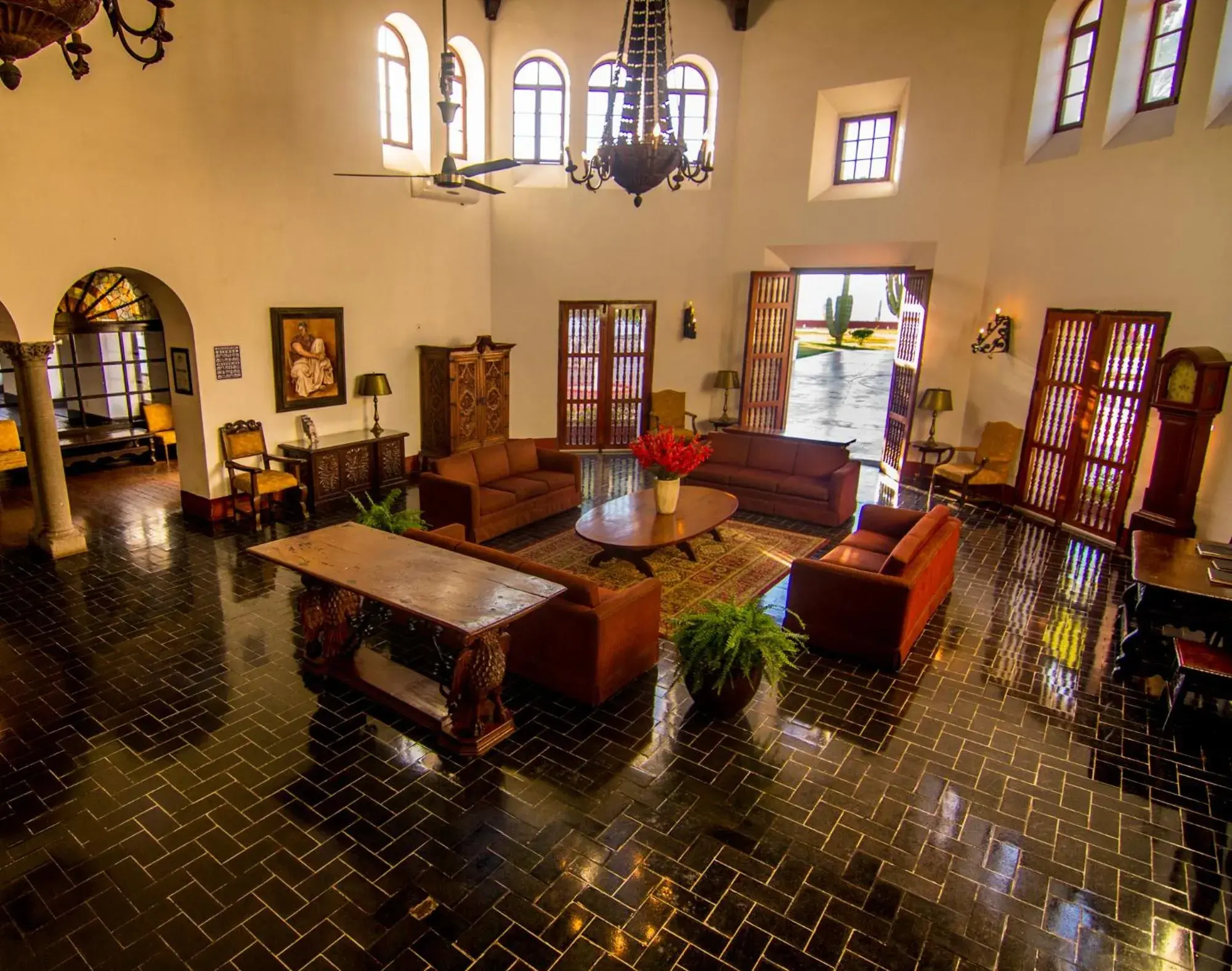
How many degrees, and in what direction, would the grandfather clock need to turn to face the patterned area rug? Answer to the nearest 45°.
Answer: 0° — it already faces it

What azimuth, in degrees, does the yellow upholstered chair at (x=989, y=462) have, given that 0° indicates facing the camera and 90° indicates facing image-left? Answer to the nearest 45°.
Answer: approximately 45°

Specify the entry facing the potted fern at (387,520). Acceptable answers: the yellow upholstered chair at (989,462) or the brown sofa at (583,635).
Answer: the yellow upholstered chair

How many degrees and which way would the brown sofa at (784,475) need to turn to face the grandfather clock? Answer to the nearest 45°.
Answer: approximately 135° to its left

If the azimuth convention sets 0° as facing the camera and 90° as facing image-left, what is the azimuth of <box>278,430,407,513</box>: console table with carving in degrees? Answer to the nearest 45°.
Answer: approximately 315°

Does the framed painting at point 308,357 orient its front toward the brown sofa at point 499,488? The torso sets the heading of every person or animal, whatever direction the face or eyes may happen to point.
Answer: yes

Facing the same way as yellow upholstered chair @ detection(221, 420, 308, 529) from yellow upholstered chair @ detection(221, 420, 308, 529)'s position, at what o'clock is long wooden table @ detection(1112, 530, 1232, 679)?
The long wooden table is roughly at 12 o'clock from the yellow upholstered chair.

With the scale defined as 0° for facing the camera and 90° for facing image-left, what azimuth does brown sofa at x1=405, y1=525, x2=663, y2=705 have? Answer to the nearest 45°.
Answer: approximately 225°

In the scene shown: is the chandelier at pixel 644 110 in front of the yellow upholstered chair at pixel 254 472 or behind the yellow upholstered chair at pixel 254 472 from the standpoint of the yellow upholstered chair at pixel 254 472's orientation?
in front

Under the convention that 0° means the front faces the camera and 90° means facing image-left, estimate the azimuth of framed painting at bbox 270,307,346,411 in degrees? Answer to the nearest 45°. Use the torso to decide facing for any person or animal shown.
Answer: approximately 315°

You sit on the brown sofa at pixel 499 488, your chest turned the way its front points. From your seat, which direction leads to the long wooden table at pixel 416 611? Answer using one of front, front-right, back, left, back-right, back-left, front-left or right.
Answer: front-right

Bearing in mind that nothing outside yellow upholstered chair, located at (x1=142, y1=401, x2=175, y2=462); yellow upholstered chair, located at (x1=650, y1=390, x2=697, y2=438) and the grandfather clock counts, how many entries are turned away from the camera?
0
